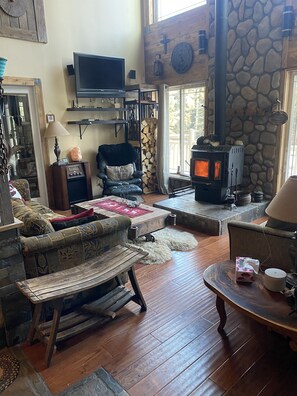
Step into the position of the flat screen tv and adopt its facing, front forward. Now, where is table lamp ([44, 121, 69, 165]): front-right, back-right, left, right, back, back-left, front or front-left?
right

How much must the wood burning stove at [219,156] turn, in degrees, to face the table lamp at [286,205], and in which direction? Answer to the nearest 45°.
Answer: approximately 45° to its left

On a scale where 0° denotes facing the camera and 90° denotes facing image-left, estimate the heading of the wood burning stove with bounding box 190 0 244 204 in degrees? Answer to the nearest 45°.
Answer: approximately 45°

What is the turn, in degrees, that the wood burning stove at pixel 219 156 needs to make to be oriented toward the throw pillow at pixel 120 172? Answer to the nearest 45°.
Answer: approximately 45° to its right

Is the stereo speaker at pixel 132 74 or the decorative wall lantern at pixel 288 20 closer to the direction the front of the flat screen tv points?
the decorative wall lantern

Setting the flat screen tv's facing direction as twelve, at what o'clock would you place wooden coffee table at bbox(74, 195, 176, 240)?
The wooden coffee table is roughly at 1 o'clock from the flat screen tv.

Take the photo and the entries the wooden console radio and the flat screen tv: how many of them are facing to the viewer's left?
0

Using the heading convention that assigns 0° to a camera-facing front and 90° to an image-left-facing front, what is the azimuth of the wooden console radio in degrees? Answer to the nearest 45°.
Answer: approximately 315°
